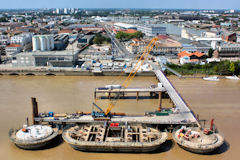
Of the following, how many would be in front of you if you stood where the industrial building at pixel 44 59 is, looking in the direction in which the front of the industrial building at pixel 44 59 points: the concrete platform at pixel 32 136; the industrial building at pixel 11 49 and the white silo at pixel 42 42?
1

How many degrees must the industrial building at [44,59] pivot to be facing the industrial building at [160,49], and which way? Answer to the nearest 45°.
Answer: approximately 90° to its left

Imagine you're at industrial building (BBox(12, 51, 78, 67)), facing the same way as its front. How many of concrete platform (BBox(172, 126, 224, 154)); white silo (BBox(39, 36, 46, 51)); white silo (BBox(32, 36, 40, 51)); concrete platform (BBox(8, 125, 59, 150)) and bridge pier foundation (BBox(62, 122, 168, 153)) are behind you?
2

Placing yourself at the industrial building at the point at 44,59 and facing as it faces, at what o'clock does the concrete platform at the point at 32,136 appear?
The concrete platform is roughly at 12 o'clock from the industrial building.

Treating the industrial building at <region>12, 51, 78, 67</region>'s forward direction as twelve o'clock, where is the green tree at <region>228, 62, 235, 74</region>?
The green tree is roughly at 10 o'clock from the industrial building.

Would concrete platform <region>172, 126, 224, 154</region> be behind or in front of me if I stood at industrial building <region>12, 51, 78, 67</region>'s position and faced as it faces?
in front

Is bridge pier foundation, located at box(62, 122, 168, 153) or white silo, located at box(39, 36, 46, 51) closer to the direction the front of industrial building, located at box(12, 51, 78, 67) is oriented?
the bridge pier foundation

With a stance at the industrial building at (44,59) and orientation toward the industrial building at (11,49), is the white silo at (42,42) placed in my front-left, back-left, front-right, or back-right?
front-right

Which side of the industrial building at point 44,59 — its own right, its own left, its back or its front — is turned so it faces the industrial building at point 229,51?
left

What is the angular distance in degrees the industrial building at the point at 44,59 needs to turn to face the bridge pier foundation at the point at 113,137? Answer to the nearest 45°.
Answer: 0° — it already faces it

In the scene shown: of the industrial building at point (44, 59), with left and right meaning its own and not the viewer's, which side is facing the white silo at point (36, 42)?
back

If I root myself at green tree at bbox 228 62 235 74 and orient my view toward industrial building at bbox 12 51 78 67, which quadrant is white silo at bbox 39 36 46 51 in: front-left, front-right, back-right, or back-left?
front-right

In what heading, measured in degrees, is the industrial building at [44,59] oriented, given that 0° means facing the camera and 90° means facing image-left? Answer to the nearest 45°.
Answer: approximately 0°

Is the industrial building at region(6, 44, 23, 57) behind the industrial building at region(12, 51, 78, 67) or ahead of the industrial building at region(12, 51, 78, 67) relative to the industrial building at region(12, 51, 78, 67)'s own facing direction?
behind
